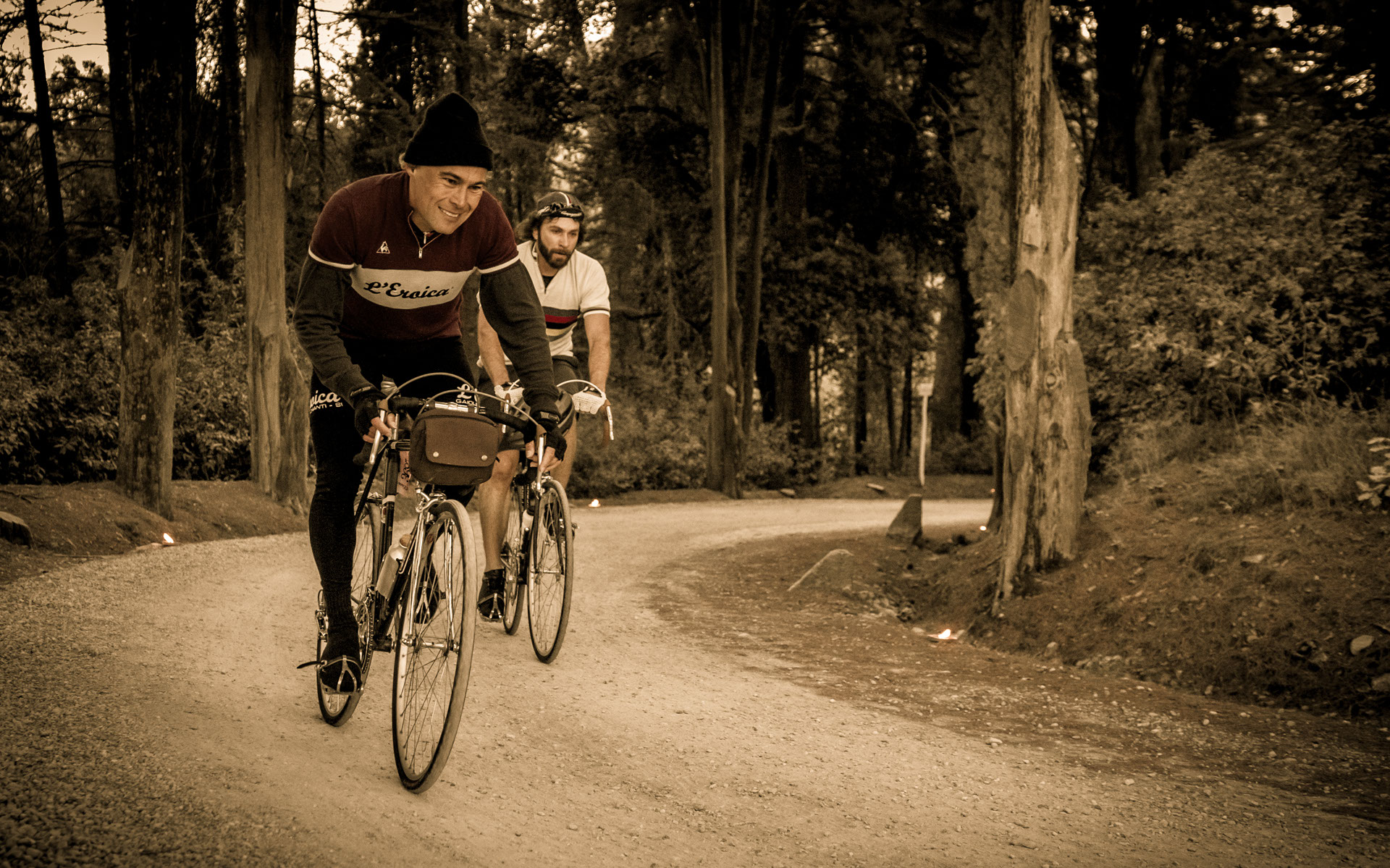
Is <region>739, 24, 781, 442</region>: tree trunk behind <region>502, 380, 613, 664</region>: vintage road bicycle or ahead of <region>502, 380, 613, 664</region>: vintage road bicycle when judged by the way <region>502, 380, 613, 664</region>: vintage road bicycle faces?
behind

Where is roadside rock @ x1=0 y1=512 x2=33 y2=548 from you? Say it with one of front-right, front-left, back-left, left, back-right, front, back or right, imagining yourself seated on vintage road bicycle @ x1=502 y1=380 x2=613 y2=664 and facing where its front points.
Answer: back-right

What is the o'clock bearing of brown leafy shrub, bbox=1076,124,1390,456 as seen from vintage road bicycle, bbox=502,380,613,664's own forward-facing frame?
The brown leafy shrub is roughly at 8 o'clock from the vintage road bicycle.

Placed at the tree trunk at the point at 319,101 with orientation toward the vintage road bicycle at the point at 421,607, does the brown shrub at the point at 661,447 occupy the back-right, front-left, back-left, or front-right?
front-left

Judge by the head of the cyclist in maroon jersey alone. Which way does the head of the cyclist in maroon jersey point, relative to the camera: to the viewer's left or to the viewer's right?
to the viewer's right

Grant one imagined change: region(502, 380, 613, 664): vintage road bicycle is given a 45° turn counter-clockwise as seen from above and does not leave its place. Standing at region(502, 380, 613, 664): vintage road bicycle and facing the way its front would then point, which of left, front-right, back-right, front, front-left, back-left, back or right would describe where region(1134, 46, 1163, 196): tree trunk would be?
left

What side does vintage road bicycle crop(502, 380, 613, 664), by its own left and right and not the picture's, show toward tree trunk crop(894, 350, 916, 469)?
back

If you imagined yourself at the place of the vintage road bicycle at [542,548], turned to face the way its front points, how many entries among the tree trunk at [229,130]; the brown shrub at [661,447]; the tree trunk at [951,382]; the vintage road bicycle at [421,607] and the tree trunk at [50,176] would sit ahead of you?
1

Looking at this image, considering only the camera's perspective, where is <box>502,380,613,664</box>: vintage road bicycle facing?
facing the viewer

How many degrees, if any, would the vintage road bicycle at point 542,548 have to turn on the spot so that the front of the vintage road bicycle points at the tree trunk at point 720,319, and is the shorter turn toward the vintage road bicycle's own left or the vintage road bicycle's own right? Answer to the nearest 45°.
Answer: approximately 180°

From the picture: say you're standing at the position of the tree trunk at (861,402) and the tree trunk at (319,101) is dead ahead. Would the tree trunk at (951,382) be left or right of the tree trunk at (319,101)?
left

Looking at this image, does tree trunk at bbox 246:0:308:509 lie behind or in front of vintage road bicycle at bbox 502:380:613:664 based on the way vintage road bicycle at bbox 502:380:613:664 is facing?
behind

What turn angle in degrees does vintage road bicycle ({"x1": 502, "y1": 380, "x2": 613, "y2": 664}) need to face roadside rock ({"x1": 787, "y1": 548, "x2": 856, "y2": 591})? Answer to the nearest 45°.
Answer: approximately 135° to its left

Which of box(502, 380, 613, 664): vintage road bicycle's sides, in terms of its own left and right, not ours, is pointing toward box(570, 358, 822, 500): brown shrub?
back
